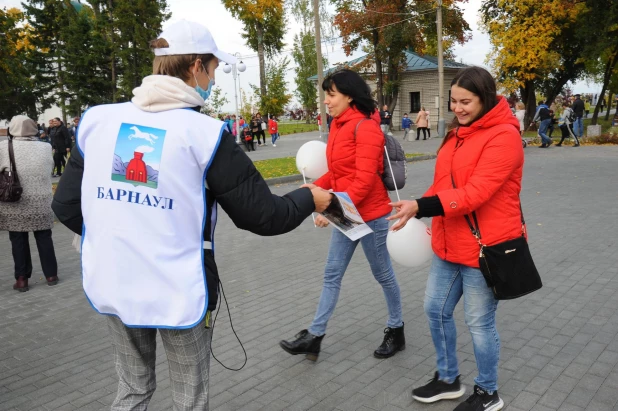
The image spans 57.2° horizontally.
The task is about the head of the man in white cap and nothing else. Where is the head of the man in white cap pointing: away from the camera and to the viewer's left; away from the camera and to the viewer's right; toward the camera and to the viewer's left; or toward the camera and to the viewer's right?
away from the camera and to the viewer's right

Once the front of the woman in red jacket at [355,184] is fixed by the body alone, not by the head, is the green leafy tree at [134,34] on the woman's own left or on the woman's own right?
on the woman's own right

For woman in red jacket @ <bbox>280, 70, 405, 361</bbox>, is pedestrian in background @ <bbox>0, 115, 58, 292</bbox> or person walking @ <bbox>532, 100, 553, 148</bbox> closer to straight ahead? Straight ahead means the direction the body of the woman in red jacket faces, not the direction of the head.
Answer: the pedestrian in background

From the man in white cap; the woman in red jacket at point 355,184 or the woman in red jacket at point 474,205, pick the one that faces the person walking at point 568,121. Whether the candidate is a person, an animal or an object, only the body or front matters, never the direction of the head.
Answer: the man in white cap

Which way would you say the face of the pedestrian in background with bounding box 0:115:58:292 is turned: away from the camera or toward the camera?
away from the camera

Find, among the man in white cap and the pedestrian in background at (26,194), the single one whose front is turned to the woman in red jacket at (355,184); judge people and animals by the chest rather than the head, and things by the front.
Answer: the man in white cap

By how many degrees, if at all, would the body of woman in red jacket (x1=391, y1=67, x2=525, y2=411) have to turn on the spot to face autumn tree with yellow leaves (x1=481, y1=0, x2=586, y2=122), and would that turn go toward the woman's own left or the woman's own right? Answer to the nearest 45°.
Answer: approximately 135° to the woman's own right

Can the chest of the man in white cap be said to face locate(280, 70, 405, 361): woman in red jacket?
yes

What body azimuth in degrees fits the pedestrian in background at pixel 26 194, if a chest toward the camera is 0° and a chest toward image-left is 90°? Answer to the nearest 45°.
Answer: approximately 180°
